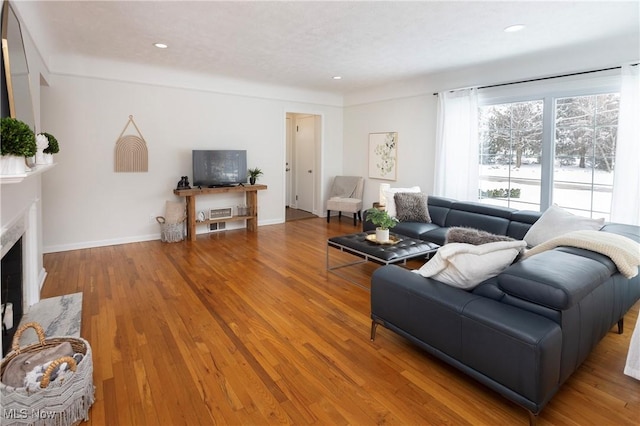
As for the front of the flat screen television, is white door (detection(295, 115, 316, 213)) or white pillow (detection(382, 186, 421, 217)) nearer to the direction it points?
the white pillow

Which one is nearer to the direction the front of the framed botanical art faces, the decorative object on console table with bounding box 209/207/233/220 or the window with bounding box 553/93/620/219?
the decorative object on console table

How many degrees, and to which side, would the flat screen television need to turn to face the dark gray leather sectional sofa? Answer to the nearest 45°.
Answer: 0° — it already faces it

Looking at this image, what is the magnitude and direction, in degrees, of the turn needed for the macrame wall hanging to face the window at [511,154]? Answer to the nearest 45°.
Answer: approximately 45° to its left

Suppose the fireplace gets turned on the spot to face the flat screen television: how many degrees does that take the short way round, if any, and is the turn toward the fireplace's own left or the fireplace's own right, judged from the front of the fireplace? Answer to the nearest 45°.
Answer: approximately 45° to the fireplace's own left

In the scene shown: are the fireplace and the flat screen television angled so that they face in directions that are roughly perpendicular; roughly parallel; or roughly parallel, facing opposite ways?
roughly perpendicular

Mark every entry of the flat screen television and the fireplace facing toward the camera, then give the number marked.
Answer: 1

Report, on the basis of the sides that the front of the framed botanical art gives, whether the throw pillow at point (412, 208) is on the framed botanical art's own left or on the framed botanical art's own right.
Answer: on the framed botanical art's own left

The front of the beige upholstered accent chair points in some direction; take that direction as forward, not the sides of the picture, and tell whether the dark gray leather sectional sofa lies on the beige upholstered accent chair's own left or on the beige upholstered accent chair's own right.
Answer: on the beige upholstered accent chair's own left

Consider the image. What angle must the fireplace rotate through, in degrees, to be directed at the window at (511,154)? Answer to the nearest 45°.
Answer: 0° — it already faces it

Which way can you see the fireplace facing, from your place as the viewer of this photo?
facing to the right of the viewer
